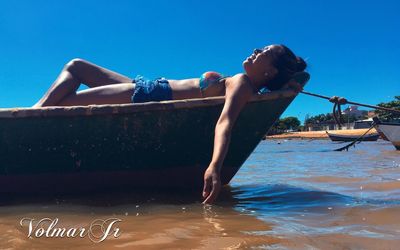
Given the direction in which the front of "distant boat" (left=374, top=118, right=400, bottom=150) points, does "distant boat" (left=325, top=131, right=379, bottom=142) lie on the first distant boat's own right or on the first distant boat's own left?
on the first distant boat's own right

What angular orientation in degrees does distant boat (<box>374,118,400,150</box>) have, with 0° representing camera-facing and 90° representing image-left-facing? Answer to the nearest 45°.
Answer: approximately 90°

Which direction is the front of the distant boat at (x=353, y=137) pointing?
to the viewer's left

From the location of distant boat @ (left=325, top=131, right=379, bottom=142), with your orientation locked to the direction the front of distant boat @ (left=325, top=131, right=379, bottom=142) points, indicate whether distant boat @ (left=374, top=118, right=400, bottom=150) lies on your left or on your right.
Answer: on your left
